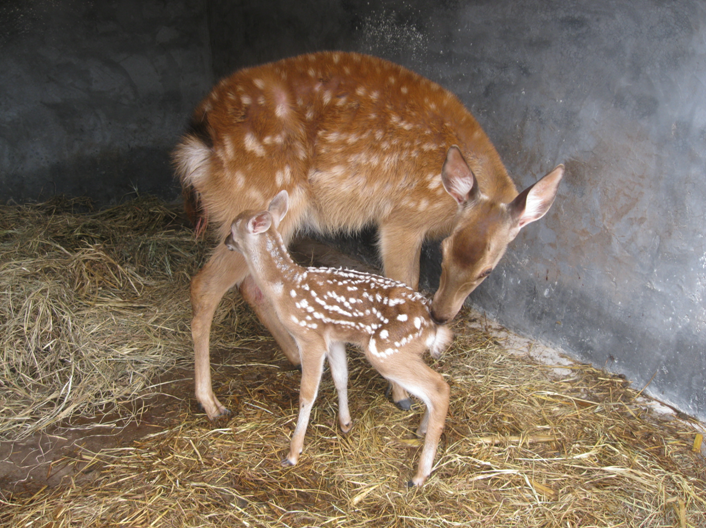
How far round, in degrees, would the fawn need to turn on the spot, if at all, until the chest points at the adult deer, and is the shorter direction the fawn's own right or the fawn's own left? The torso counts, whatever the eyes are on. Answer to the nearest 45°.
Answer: approximately 90° to the fawn's own right

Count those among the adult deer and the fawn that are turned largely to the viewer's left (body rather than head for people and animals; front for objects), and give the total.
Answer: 1

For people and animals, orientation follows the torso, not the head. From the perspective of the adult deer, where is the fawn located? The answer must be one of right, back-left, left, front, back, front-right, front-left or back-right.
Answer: right

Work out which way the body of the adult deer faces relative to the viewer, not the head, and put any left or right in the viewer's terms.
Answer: facing to the right of the viewer

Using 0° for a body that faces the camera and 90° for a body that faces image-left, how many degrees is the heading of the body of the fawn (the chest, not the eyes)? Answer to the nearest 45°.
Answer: approximately 90°

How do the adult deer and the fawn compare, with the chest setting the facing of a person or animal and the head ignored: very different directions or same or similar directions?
very different directions
